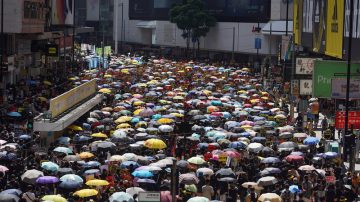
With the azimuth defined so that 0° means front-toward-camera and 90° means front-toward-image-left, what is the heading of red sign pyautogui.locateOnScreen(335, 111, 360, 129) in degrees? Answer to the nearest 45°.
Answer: approximately 0°

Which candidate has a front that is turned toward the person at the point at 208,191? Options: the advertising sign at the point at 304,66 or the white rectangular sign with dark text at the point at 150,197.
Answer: the advertising sign at the point at 304,66

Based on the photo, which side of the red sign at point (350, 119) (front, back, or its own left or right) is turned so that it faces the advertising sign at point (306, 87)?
back

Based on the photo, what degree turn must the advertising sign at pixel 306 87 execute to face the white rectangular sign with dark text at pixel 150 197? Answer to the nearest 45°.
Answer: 0° — it already faces it

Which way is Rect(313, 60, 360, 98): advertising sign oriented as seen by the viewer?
toward the camera

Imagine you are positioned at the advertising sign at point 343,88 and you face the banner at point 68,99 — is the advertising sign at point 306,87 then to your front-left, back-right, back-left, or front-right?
front-right

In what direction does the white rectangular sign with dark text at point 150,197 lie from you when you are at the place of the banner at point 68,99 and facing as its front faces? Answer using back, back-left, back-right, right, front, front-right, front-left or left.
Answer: front-right

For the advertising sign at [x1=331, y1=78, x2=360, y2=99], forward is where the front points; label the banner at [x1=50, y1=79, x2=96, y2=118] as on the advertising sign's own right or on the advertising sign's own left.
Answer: on the advertising sign's own right
